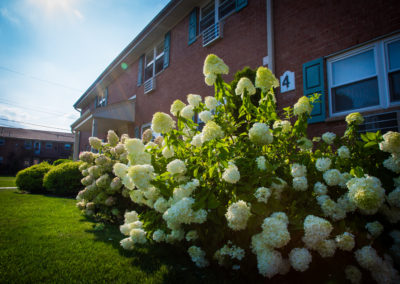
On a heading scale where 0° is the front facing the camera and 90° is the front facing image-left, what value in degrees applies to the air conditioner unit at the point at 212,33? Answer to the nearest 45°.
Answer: approximately 45°

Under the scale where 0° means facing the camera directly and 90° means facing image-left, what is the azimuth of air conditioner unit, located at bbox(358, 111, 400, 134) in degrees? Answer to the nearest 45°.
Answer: approximately 45°

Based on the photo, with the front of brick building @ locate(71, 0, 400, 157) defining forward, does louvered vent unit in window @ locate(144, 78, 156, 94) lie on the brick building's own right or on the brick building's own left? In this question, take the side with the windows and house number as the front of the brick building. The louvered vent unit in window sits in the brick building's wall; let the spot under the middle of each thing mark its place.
on the brick building's own right

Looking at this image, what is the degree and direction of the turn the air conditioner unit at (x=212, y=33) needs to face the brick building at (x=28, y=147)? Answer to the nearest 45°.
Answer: approximately 90° to its right

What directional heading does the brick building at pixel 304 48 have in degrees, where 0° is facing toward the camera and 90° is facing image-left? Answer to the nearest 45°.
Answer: approximately 45°

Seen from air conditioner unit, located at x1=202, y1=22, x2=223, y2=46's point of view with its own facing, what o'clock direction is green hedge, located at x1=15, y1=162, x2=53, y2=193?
The green hedge is roughly at 2 o'clock from the air conditioner unit.

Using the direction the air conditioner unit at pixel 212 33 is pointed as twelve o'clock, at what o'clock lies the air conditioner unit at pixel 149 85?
the air conditioner unit at pixel 149 85 is roughly at 3 o'clock from the air conditioner unit at pixel 212 33.

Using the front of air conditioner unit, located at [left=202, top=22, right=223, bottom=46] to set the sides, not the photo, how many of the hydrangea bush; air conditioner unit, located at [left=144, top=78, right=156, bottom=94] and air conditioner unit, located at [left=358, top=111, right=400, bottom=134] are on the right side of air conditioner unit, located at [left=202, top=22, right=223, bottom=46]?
1

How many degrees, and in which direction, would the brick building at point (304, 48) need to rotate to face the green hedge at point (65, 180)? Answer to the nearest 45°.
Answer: approximately 45° to its right

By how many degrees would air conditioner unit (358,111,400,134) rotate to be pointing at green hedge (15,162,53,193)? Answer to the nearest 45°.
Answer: approximately 45° to its right
